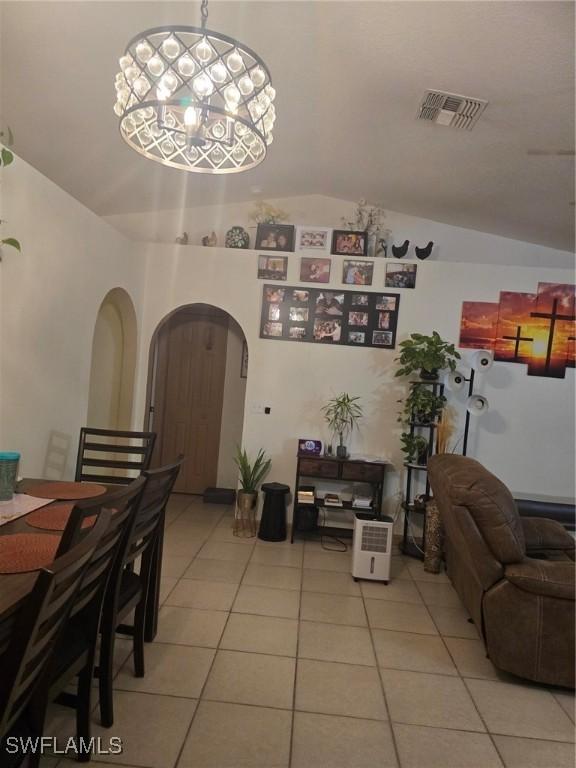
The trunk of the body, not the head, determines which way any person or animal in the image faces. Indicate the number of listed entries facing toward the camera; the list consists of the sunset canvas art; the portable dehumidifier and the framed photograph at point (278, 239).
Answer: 3

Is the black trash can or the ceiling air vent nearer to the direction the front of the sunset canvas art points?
the ceiling air vent

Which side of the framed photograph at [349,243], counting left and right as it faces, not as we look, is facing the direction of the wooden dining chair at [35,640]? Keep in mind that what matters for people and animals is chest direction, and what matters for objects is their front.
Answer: front

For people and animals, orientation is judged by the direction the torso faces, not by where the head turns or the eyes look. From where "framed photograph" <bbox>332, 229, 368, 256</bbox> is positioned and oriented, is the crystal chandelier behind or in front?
in front

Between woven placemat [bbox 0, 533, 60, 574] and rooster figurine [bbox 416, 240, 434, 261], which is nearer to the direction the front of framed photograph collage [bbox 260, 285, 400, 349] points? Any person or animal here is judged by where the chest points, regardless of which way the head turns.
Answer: the woven placemat

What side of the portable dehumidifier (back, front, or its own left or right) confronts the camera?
front

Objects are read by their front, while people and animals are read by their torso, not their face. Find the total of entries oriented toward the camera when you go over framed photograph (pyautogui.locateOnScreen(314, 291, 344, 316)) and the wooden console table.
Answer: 2

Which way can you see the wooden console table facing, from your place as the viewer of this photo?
facing the viewer

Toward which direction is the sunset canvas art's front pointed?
toward the camera
